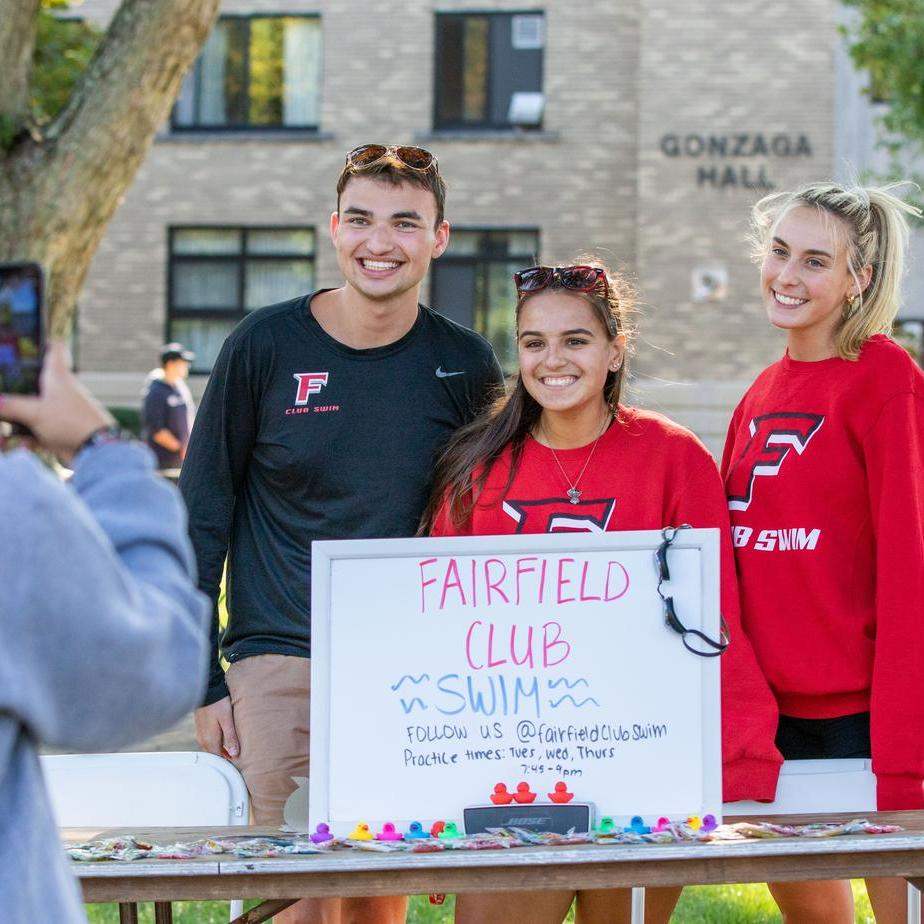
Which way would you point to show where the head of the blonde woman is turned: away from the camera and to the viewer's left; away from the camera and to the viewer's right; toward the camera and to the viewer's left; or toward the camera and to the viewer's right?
toward the camera and to the viewer's left

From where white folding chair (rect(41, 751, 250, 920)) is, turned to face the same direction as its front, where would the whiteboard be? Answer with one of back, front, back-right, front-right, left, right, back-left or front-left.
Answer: front-left

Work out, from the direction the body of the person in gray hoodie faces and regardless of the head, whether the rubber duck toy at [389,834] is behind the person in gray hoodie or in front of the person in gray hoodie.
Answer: in front

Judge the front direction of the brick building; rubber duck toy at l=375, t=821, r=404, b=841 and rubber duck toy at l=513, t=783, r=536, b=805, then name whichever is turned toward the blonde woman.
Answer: the brick building

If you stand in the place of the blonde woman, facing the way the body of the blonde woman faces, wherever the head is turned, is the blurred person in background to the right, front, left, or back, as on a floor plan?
right

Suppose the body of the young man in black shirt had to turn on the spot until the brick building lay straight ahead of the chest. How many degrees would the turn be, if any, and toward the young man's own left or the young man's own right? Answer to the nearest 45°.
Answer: approximately 180°

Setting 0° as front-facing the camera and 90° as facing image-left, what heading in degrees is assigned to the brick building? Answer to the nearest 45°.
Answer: approximately 0°

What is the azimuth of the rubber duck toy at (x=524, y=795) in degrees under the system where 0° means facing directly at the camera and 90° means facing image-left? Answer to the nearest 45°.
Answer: approximately 0°

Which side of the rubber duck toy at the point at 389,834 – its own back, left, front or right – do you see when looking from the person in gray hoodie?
front

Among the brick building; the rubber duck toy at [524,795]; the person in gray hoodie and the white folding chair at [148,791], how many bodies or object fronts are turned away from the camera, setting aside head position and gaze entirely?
1

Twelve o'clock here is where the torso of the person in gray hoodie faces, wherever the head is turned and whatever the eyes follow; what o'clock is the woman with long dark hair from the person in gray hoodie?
The woman with long dark hair is roughly at 1 o'clock from the person in gray hoodie.
